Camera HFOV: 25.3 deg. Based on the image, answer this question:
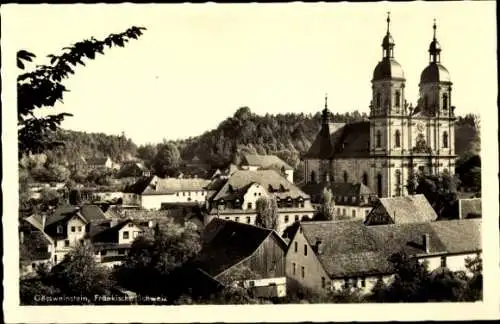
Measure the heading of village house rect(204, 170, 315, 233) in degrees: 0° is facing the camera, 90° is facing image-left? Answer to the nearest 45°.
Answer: approximately 0°
